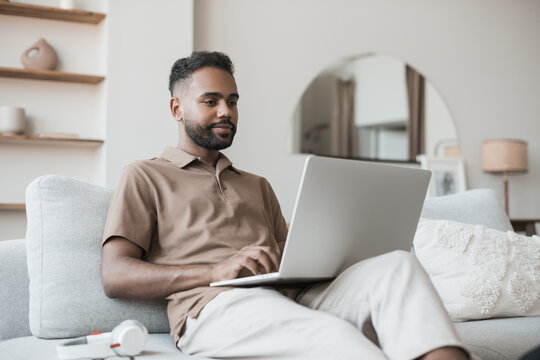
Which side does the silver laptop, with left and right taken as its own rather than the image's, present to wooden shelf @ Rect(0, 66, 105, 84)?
front

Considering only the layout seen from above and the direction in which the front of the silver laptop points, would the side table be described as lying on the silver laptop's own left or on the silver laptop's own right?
on the silver laptop's own right

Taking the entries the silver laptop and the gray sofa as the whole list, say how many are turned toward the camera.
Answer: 1

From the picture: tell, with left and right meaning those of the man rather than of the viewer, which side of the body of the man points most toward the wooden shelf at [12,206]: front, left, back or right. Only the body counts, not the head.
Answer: back

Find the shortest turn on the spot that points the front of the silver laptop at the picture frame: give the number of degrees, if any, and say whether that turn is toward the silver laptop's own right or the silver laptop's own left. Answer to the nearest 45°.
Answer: approximately 45° to the silver laptop's own right

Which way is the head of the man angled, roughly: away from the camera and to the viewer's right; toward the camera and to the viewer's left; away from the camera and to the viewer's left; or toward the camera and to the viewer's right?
toward the camera and to the viewer's right

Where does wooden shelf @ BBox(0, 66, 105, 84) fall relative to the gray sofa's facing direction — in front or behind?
behind

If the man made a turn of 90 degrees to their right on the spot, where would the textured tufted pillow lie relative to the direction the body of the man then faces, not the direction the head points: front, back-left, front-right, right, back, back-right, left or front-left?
back

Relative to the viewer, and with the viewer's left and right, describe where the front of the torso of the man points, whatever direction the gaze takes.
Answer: facing the viewer and to the right of the viewer

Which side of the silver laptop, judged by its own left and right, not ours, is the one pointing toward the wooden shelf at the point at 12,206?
front

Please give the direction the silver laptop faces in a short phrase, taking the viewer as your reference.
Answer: facing away from the viewer and to the left of the viewer
